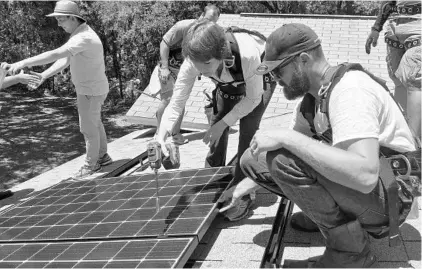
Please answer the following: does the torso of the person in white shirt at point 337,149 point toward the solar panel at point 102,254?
yes

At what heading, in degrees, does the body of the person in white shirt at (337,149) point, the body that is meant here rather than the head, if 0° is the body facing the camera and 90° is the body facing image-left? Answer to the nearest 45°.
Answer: approximately 90°

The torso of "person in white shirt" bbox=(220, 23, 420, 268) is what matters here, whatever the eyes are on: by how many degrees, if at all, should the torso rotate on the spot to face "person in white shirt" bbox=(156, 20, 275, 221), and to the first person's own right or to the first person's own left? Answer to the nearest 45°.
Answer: approximately 45° to the first person's own right

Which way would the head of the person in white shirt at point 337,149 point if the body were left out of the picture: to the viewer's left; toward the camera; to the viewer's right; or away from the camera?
to the viewer's left

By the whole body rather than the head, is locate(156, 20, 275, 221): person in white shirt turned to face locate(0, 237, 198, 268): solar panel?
yes
